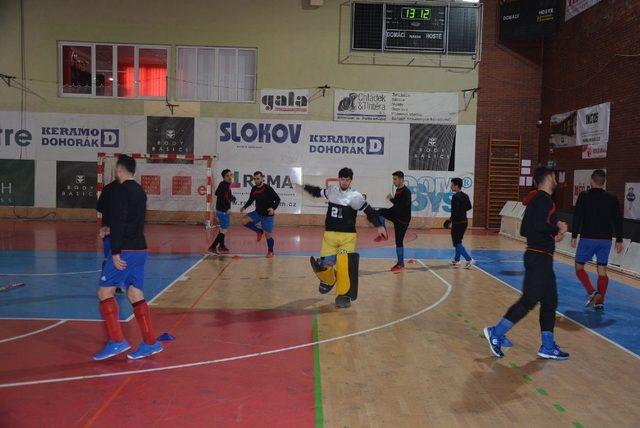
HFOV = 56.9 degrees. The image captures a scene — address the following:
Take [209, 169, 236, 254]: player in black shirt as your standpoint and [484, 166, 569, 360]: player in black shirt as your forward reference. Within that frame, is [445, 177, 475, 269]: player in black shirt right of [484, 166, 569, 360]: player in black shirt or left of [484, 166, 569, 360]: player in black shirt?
left

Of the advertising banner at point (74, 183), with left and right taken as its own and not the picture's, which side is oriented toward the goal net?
left

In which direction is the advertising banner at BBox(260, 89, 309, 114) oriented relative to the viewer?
toward the camera

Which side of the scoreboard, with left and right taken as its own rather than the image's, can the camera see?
front

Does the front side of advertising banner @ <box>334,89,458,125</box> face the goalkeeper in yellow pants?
yes

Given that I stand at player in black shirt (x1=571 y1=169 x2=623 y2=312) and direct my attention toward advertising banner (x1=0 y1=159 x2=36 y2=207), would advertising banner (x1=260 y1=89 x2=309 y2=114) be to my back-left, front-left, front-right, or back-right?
front-right

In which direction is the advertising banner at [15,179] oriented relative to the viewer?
toward the camera

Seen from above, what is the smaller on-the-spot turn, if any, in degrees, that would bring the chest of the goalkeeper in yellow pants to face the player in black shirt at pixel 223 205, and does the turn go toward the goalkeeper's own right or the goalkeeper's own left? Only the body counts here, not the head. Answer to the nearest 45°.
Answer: approximately 135° to the goalkeeper's own right

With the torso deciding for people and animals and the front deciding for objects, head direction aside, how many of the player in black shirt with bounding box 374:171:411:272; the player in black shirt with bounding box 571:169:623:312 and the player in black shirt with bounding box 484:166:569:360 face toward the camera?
0

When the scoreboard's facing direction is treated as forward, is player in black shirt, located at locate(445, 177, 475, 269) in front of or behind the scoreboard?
in front

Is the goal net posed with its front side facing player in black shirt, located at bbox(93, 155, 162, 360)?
yes
